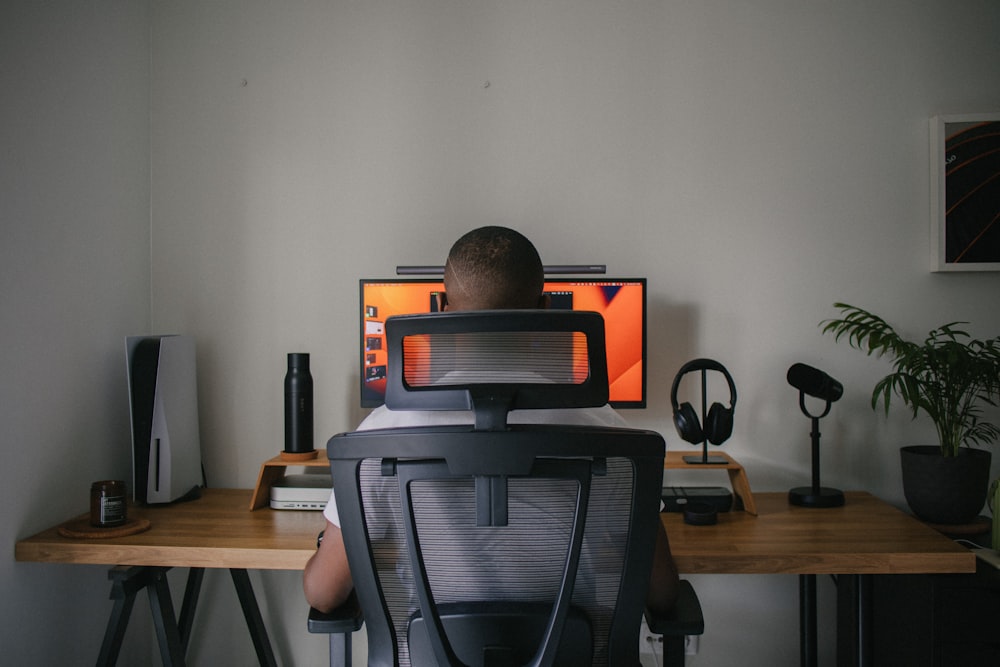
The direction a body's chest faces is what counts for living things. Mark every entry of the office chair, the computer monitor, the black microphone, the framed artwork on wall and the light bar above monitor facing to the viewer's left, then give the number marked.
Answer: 1

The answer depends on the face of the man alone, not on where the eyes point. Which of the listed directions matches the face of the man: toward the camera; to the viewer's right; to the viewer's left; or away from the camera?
away from the camera

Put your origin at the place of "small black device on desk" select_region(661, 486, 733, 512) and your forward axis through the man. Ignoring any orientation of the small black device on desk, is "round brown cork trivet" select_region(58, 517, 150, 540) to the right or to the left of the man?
right

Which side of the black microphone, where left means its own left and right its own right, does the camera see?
left

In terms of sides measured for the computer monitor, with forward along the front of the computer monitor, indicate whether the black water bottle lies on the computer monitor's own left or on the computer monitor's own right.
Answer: on the computer monitor's own right

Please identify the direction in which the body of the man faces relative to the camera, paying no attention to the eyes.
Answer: away from the camera

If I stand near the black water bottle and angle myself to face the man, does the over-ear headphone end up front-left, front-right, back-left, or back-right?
front-left

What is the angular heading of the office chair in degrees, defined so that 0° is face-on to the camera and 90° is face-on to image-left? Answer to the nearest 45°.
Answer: approximately 180°

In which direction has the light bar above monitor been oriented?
toward the camera

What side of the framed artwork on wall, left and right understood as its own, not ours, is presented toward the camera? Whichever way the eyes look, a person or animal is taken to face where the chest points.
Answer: front

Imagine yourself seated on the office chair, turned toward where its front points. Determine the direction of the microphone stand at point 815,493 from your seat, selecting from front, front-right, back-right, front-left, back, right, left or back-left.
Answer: front-right

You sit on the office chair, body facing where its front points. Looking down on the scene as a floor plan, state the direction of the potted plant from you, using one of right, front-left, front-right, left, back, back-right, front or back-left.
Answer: front-right

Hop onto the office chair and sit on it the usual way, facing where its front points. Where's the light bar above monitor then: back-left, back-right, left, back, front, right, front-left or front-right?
front
